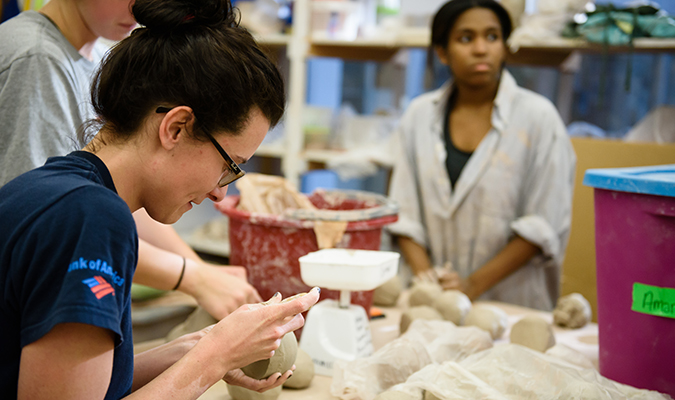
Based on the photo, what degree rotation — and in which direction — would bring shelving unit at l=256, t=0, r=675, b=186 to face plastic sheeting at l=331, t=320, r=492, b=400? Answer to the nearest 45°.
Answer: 0° — it already faces it

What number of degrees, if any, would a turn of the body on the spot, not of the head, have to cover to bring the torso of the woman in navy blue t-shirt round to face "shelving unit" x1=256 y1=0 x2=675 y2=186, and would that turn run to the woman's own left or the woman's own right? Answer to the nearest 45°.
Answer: approximately 90° to the woman's own left

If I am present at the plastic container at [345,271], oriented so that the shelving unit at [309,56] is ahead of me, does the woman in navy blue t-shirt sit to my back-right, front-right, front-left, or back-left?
back-left

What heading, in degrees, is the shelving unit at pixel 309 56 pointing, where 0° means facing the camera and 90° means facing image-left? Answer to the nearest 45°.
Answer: approximately 0°

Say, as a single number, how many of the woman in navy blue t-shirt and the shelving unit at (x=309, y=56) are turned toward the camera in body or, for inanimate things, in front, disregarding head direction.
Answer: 1

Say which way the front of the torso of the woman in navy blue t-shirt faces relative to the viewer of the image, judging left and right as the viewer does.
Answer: facing to the right of the viewer
